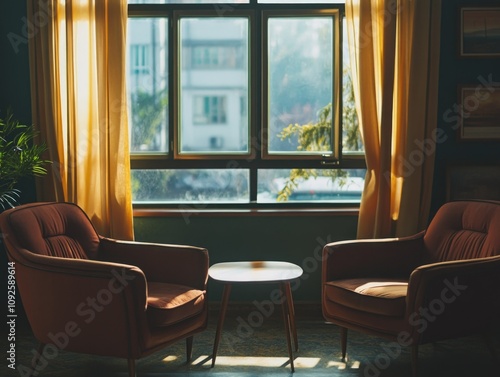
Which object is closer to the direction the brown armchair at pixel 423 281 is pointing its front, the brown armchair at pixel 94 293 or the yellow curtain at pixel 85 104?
the brown armchair

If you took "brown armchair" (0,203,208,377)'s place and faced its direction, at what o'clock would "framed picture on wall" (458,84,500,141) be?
The framed picture on wall is roughly at 10 o'clock from the brown armchair.

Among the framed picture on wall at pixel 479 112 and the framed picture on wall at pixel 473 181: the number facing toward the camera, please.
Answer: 2

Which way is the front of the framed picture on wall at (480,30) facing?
toward the camera

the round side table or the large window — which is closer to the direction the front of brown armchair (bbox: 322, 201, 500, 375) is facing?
the round side table

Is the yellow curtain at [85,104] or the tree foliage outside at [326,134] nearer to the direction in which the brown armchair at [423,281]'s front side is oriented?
the yellow curtain

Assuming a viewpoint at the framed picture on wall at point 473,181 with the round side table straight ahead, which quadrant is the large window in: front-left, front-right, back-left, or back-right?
front-right

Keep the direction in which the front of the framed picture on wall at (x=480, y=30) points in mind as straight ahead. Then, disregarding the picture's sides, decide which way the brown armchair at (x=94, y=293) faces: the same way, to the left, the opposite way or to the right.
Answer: to the left

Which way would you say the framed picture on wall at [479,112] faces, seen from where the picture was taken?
facing the viewer

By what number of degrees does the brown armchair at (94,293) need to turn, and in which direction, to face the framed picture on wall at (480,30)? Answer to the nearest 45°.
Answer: approximately 45° to its left

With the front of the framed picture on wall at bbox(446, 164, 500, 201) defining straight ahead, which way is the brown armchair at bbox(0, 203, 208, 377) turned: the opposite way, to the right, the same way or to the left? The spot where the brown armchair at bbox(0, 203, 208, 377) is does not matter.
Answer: to the left

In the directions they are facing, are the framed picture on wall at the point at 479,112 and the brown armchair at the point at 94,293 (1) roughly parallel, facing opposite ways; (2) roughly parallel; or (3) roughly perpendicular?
roughly perpendicular

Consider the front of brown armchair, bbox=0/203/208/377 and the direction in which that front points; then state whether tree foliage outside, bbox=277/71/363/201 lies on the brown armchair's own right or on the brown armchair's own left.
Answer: on the brown armchair's own left

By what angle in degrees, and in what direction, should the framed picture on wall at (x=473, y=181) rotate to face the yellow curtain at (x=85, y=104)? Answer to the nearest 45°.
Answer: approximately 90° to its right

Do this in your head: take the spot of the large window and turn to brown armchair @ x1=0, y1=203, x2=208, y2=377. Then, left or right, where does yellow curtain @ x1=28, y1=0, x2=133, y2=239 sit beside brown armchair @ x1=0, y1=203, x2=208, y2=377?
right

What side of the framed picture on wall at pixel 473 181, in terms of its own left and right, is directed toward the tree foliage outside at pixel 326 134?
back

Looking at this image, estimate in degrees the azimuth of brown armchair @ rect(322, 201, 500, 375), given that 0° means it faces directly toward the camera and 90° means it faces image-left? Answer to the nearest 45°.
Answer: approximately 45°

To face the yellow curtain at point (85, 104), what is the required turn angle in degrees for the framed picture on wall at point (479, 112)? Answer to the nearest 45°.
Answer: approximately 90° to its right
